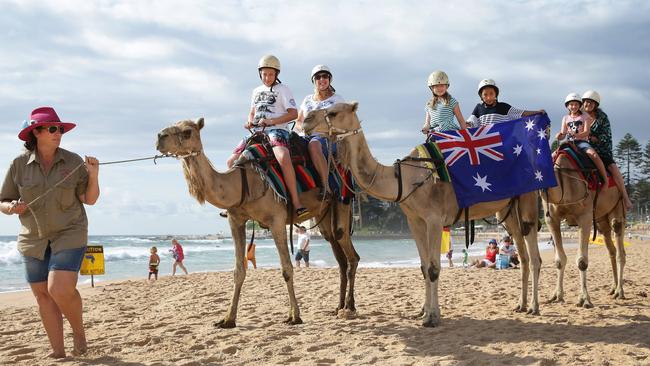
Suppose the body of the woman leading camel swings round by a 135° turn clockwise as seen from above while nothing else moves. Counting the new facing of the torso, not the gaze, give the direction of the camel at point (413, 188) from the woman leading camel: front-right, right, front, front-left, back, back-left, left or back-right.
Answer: back-right

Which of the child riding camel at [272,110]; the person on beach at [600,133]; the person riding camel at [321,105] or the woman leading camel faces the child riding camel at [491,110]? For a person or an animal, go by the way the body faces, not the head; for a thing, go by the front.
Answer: the person on beach at [600,133]

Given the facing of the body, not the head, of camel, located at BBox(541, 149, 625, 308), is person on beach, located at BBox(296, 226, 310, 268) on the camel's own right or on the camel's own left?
on the camel's own right

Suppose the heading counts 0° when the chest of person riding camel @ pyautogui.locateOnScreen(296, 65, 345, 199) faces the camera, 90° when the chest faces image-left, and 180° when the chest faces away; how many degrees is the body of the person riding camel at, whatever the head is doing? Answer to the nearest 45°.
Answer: approximately 45°

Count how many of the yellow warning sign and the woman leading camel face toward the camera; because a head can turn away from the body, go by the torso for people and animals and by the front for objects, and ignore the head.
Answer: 2

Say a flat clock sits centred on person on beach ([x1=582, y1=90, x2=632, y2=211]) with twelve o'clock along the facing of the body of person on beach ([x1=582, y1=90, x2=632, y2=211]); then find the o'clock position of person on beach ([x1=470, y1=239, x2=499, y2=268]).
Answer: person on beach ([x1=470, y1=239, x2=499, y2=268]) is roughly at 4 o'clock from person on beach ([x1=582, y1=90, x2=632, y2=211]).

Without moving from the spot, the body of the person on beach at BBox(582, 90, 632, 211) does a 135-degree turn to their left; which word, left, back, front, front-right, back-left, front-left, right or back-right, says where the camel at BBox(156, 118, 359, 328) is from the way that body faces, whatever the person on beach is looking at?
back-right

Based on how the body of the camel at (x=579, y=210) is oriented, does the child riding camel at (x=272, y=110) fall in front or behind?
in front

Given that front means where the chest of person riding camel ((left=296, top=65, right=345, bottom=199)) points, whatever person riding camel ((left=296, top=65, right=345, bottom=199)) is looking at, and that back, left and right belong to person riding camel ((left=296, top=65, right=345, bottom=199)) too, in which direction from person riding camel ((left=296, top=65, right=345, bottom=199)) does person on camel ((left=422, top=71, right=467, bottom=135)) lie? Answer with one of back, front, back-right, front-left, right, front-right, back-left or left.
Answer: back-left

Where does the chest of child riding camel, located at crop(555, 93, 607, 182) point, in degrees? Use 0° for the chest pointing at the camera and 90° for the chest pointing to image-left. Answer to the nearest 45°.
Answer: approximately 45°
